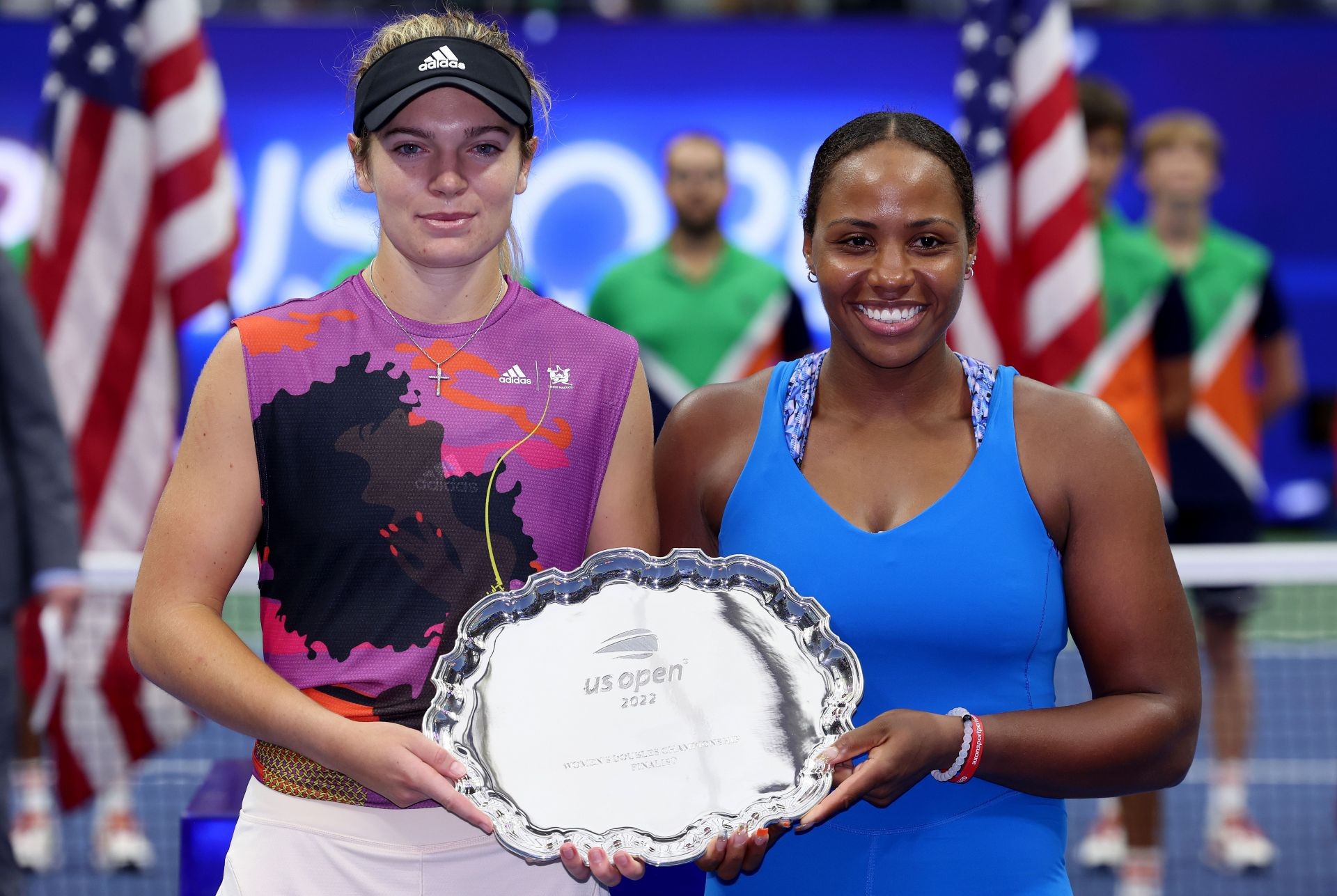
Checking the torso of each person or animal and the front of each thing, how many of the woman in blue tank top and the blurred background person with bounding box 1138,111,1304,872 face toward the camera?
2

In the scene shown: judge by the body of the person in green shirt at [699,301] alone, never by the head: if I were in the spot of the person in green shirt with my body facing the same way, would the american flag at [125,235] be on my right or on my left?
on my right

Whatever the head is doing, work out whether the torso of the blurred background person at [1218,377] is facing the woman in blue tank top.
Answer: yes

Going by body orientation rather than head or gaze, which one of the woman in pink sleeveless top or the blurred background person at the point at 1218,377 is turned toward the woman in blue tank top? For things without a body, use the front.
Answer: the blurred background person

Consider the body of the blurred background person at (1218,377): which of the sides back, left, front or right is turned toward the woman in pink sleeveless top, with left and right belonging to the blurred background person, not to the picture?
front

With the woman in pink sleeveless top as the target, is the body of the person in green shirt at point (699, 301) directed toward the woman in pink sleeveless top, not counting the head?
yes

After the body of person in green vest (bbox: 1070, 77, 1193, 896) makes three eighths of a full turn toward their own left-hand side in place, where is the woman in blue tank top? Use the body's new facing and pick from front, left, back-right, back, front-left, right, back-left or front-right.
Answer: right

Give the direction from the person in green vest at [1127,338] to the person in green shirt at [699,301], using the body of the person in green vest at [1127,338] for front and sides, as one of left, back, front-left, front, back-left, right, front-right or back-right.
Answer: front-right
